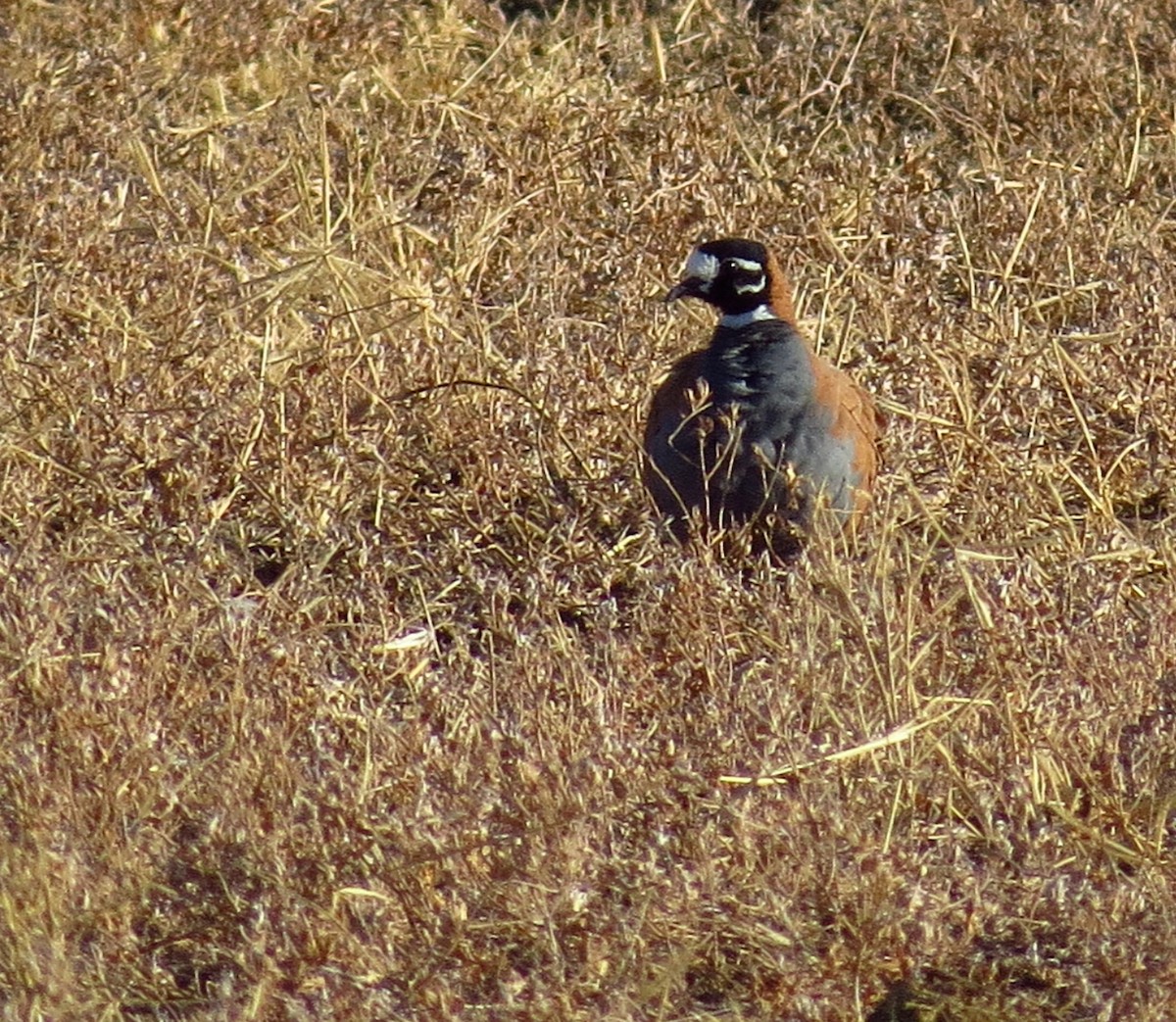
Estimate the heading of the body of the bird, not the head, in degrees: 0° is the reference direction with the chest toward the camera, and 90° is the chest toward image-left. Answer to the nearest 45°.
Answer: approximately 0°
